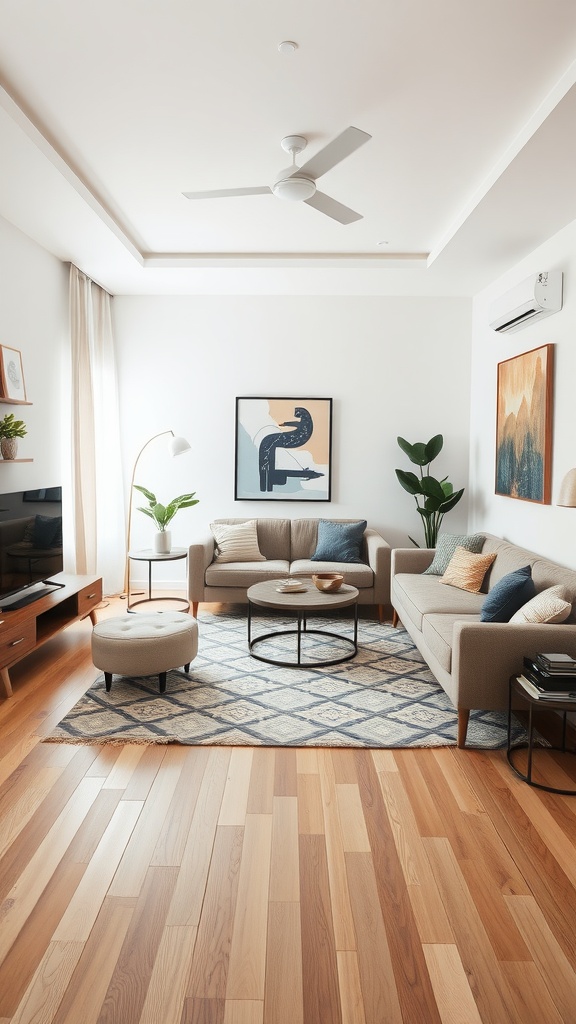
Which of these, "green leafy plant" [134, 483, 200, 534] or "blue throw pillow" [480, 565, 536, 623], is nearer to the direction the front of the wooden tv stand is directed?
the blue throw pillow

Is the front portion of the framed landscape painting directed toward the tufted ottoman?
yes

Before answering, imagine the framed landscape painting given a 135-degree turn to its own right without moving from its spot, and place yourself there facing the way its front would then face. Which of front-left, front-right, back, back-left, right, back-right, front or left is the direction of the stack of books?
back

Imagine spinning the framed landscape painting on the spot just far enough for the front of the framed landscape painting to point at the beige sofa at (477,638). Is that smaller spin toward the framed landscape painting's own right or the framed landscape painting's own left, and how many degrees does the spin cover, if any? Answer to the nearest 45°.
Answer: approximately 45° to the framed landscape painting's own left

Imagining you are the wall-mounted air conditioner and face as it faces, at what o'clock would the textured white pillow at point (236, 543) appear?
The textured white pillow is roughly at 2 o'clock from the wall-mounted air conditioner.

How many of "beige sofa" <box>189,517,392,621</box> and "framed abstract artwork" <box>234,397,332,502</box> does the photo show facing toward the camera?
2

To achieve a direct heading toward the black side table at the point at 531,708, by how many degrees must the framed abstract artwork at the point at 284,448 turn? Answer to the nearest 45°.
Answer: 0° — it already faces it

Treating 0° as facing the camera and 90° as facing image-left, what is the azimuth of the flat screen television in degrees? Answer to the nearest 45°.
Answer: approximately 315°

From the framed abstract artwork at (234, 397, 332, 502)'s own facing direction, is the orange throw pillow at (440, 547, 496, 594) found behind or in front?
in front

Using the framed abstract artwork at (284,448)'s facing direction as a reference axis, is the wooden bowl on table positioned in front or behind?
in front

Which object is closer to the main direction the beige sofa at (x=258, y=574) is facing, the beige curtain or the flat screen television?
the flat screen television

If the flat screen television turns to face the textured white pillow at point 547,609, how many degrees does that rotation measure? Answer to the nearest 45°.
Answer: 0° — it already faces it

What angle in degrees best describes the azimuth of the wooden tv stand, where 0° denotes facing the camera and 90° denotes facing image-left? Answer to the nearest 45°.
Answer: approximately 315°

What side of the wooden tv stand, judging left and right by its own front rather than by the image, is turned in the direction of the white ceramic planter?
left
